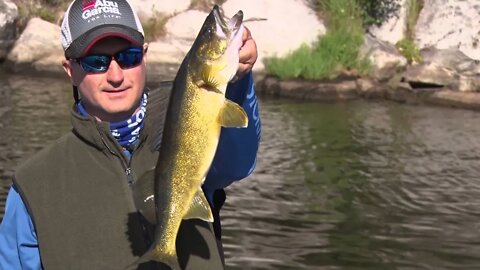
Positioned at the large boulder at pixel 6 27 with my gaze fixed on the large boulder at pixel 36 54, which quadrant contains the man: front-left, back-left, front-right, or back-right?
front-right

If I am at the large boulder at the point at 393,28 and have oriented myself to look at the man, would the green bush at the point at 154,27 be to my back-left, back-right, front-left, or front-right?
front-right

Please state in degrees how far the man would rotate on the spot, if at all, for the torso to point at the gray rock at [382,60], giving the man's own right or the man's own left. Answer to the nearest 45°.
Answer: approximately 135° to the man's own left

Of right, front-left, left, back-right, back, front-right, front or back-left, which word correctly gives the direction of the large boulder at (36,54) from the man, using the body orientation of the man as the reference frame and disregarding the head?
back

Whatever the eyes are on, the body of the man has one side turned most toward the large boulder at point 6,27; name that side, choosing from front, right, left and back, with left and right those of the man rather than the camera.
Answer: back

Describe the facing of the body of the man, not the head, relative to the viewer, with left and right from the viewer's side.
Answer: facing the viewer

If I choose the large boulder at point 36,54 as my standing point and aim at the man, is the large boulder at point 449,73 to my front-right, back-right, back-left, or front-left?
front-left

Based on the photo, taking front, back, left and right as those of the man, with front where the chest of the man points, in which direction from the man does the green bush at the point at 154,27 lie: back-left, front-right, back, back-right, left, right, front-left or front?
back

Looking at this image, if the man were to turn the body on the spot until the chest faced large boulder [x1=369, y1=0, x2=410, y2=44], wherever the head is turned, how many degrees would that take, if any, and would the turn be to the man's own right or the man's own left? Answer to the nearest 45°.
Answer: approximately 135° to the man's own left

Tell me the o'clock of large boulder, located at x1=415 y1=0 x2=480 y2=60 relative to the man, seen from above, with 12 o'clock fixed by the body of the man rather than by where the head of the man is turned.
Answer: The large boulder is roughly at 7 o'clock from the man.

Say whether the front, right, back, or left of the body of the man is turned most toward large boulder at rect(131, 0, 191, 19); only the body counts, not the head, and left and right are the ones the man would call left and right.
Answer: back

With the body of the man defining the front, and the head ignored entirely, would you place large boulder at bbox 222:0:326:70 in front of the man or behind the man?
behind
